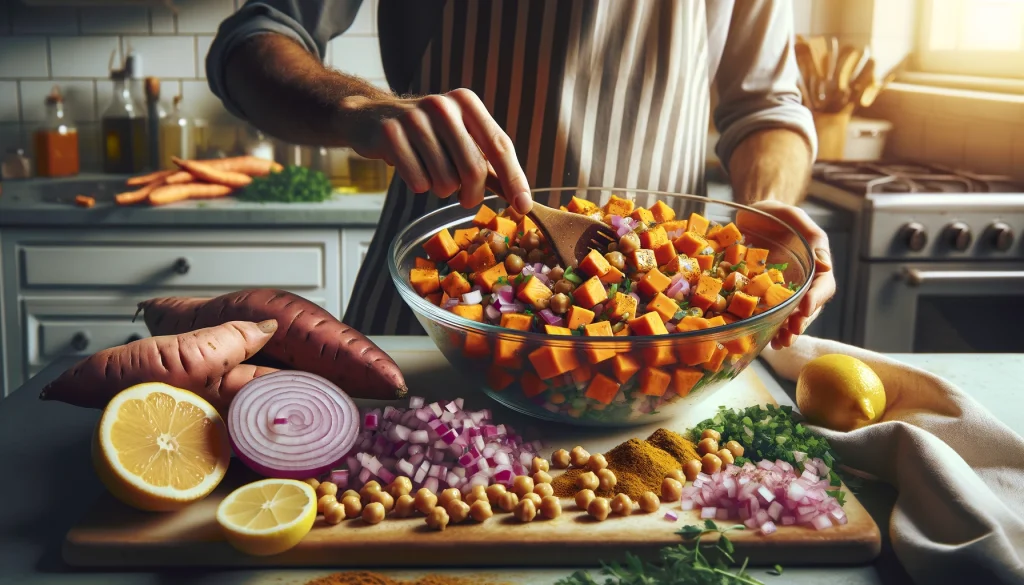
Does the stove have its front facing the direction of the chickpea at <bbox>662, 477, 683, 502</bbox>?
yes

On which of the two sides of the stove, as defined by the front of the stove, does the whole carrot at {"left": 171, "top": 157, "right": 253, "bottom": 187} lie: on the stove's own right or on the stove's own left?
on the stove's own right

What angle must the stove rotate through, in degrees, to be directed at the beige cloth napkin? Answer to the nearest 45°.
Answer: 0° — it already faces it

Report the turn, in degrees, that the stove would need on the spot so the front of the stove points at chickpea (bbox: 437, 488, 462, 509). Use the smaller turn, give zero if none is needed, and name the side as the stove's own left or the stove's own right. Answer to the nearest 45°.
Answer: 0° — it already faces it

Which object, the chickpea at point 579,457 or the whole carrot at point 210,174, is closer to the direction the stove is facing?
the chickpea

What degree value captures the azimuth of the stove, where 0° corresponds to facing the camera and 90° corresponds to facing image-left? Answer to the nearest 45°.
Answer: approximately 0°

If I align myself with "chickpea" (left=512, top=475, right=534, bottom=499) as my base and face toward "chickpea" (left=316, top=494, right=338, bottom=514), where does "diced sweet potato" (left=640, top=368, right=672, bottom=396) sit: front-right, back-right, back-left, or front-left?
back-right

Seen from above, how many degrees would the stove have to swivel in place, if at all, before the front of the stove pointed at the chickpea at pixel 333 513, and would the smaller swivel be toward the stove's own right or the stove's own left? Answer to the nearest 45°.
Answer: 0° — it already faces it

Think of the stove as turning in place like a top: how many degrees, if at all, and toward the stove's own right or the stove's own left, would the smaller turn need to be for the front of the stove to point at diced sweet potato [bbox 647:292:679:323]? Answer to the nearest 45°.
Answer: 0° — it already faces it

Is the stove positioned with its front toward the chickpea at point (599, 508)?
yes
